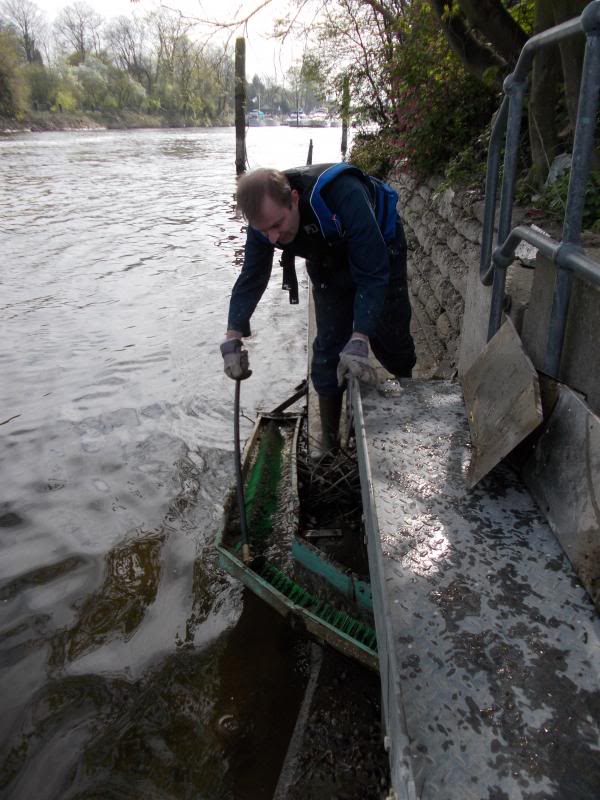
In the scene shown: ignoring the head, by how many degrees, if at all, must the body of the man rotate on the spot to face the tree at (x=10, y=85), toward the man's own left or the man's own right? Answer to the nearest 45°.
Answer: approximately 90° to the man's own right

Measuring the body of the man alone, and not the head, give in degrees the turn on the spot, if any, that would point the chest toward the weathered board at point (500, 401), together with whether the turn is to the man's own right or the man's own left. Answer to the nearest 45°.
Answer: approximately 90° to the man's own left

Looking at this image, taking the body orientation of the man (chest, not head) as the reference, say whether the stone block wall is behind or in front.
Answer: behind

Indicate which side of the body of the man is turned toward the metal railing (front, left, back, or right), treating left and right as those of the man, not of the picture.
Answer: left

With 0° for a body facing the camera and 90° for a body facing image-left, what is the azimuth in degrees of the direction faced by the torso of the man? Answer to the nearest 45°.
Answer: approximately 45°

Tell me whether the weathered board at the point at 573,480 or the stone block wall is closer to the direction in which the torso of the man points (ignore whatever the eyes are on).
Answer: the weathered board
